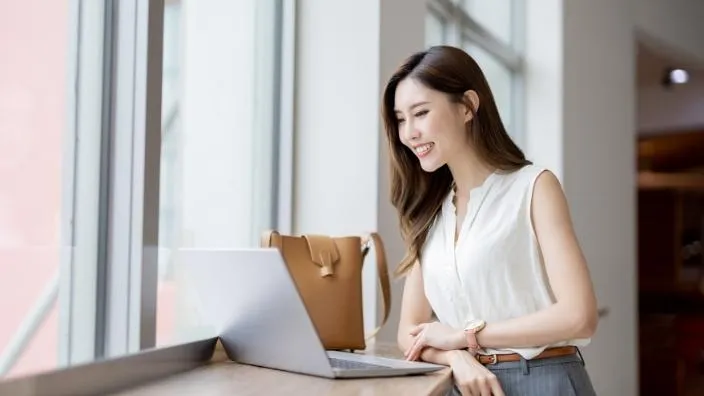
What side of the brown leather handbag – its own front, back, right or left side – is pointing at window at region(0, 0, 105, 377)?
right

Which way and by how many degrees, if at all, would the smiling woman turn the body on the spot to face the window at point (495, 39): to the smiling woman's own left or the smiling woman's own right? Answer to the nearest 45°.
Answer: approximately 135° to the smiling woman's own right

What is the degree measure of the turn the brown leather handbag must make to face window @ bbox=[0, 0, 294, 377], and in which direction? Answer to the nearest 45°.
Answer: approximately 90° to its right

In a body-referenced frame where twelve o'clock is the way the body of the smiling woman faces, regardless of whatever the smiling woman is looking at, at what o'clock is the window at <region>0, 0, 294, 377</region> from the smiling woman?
The window is roughly at 1 o'clock from the smiling woman.

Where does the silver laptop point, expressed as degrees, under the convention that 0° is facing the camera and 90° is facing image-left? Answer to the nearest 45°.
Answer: approximately 225°

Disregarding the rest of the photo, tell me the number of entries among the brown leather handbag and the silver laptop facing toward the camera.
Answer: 1
